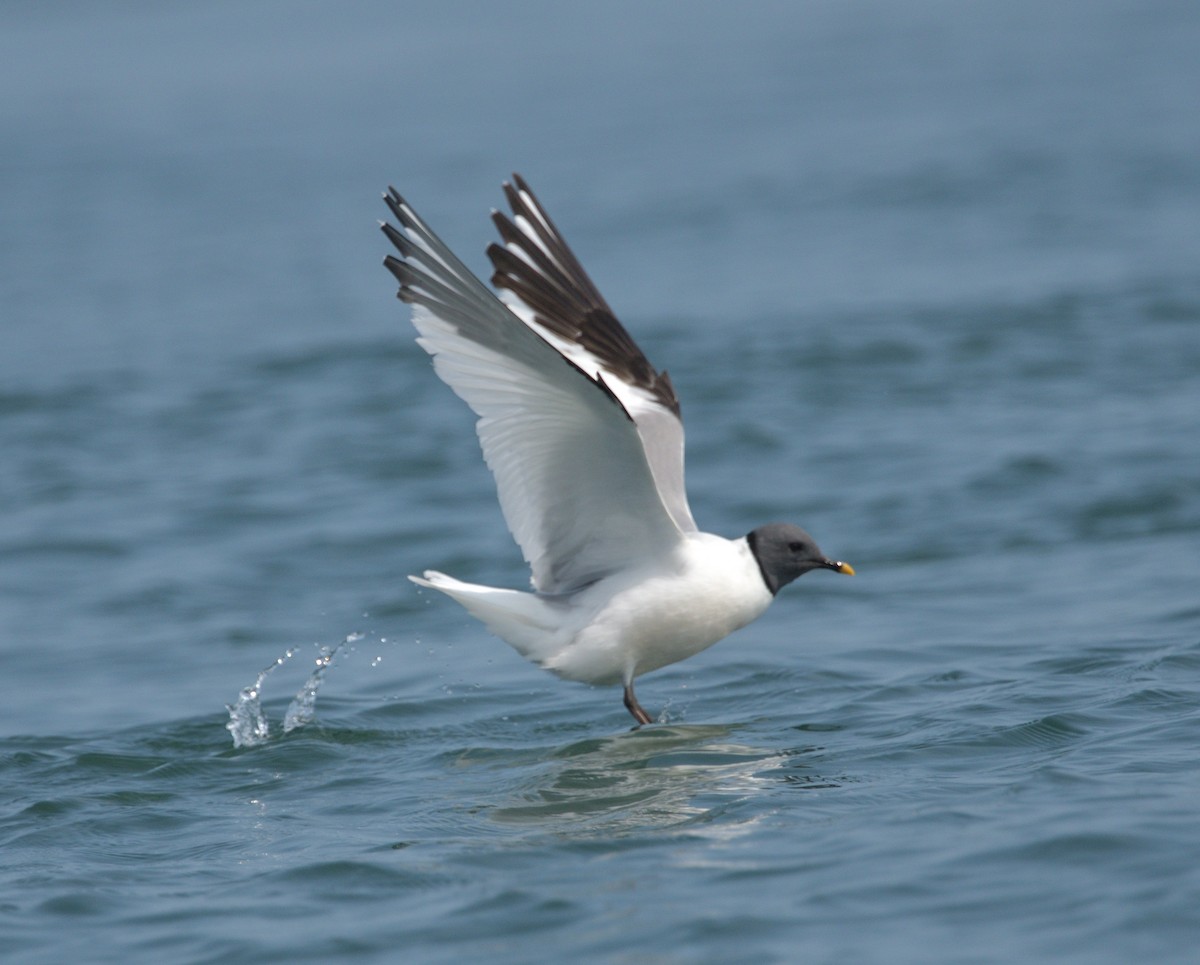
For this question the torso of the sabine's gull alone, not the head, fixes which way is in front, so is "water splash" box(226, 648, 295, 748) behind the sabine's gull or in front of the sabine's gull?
behind

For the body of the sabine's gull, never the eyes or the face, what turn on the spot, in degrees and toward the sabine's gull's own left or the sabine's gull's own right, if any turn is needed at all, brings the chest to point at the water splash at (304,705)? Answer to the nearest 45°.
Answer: approximately 135° to the sabine's gull's own left

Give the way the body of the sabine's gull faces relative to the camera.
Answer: to the viewer's right
